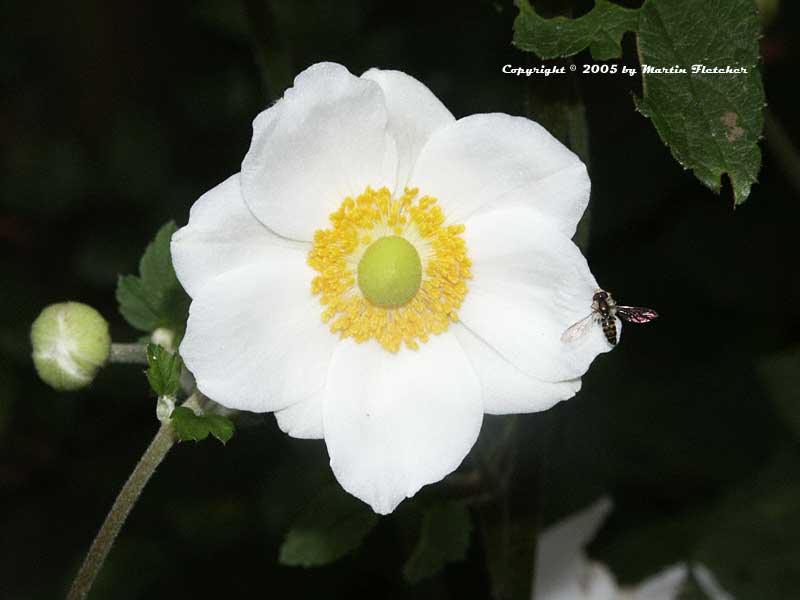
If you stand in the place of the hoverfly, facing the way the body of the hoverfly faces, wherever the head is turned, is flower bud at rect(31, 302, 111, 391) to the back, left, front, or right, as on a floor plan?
left

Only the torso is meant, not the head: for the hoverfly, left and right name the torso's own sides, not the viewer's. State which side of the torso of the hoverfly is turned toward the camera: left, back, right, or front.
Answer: back

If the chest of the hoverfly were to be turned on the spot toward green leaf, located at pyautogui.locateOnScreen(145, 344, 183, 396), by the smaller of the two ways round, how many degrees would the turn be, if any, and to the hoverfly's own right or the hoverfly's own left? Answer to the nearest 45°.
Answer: approximately 90° to the hoverfly's own left

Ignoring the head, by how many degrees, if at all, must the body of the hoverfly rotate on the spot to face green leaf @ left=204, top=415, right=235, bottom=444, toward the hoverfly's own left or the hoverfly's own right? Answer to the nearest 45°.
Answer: approximately 90° to the hoverfly's own left
